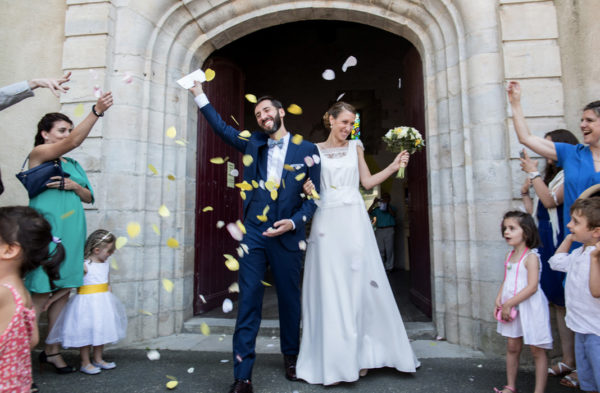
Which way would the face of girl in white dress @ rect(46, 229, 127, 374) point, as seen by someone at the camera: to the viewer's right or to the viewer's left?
to the viewer's right

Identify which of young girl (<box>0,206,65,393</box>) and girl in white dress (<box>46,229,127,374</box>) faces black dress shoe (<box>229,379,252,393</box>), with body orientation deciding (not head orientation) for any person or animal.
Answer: the girl in white dress

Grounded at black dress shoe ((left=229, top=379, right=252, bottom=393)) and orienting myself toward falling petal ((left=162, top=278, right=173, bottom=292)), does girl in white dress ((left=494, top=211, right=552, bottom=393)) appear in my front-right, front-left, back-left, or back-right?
back-right

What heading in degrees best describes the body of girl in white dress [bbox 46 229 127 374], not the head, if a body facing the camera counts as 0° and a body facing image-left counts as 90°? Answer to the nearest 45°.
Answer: approximately 315°

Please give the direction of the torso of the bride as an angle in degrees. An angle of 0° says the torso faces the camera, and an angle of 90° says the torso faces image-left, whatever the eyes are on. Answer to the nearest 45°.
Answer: approximately 0°

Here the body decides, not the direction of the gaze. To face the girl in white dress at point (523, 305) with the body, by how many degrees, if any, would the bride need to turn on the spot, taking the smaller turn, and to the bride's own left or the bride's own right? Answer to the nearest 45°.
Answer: approximately 90° to the bride's own left
